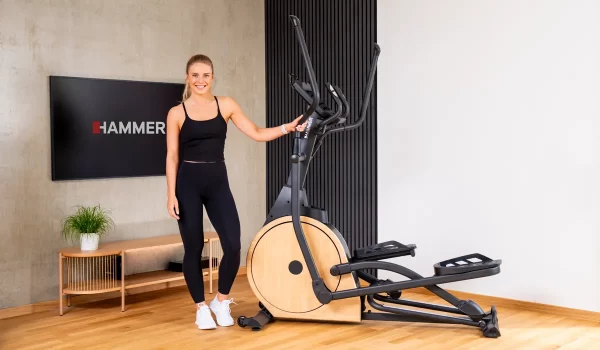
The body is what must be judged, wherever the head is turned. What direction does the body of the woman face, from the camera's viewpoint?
toward the camera

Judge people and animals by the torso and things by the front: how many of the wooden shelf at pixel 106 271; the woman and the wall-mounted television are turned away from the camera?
0

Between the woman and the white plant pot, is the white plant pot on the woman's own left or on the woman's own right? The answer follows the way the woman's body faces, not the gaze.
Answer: on the woman's own right

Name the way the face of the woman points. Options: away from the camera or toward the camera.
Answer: toward the camera

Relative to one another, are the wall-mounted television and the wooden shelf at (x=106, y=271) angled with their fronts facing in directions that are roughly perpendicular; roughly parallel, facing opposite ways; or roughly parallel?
roughly parallel

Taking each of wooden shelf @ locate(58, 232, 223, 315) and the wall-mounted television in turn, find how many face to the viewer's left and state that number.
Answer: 0

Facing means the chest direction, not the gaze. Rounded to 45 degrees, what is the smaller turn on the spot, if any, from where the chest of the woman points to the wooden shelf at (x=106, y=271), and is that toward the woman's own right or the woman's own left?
approximately 135° to the woman's own right

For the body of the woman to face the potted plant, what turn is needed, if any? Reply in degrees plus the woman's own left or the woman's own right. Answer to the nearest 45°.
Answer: approximately 135° to the woman's own right

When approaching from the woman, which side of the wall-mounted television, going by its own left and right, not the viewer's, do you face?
front

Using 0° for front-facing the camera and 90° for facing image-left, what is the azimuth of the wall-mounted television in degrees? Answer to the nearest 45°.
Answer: approximately 315°

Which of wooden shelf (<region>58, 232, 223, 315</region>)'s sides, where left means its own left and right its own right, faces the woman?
front
